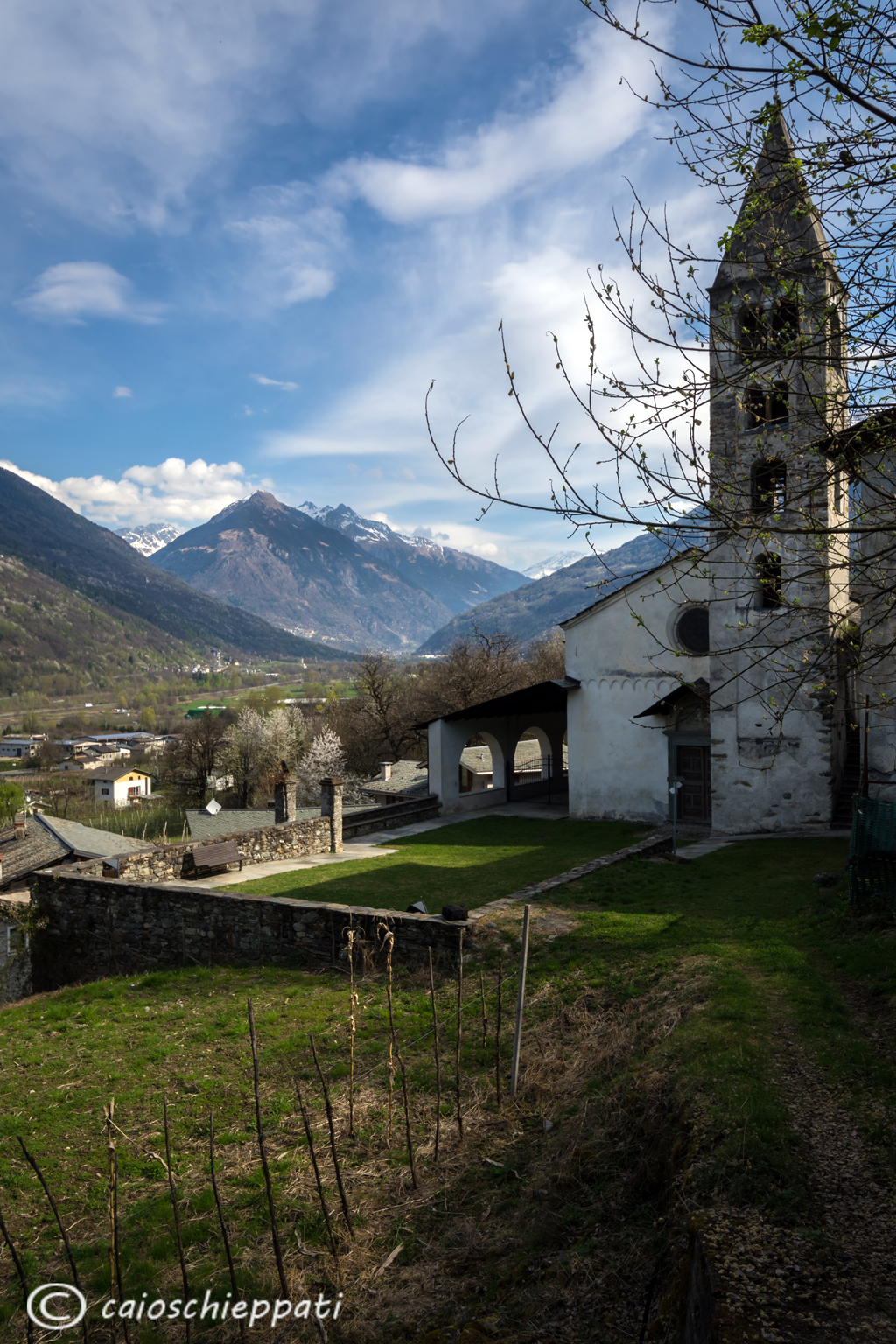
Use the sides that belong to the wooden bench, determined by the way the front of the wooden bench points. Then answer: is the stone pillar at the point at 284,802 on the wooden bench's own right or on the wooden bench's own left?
on the wooden bench's own left

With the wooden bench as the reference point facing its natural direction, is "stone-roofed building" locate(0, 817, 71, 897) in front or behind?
behind

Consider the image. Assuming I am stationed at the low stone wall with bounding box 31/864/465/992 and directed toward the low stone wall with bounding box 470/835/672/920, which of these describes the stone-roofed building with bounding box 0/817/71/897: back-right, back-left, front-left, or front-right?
back-left

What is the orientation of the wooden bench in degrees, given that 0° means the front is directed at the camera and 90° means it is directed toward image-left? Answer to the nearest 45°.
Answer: approximately 315°

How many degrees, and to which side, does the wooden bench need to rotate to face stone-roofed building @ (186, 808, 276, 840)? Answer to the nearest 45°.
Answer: approximately 135° to its left

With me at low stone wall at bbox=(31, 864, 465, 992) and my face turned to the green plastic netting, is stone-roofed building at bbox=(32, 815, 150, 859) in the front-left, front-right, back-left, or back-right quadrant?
back-left
